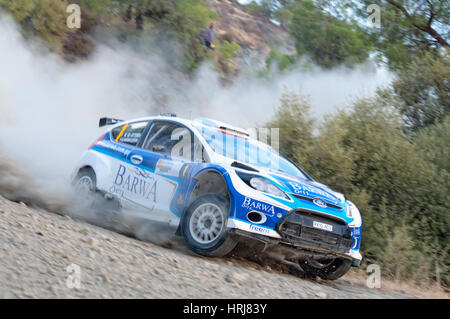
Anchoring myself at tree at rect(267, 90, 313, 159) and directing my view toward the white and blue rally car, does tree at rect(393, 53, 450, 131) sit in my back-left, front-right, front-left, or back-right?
back-left

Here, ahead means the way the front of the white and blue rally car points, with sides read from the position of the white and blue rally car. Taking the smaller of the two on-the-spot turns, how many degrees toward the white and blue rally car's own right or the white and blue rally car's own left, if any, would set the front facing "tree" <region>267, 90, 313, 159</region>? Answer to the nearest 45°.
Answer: approximately 135° to the white and blue rally car's own left

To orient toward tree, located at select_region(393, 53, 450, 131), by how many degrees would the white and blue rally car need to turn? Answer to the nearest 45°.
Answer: approximately 90° to its left

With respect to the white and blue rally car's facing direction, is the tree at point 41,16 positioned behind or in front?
behind

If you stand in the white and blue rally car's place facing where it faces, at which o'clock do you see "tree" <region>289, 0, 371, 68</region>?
The tree is roughly at 8 o'clock from the white and blue rally car.

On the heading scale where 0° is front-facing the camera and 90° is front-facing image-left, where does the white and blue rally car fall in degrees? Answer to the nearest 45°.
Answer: approximately 315°

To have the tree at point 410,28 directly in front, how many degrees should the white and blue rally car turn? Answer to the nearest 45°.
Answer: approximately 90° to its left
